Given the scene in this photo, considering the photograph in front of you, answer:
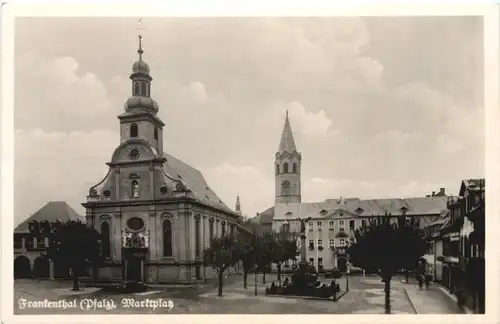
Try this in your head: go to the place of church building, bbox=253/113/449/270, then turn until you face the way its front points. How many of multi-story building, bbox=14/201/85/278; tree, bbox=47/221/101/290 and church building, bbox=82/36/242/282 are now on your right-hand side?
3

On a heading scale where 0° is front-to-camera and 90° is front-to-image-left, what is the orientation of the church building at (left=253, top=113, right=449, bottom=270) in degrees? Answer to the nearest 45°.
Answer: approximately 0°

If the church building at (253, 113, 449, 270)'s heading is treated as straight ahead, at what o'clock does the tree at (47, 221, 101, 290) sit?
The tree is roughly at 1 o'clock from the church building.

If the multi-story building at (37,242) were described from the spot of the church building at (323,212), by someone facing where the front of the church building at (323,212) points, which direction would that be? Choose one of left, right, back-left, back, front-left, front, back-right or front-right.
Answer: right

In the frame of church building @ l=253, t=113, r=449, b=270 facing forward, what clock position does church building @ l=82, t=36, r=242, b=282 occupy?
church building @ l=82, t=36, r=242, b=282 is roughly at 3 o'clock from church building @ l=253, t=113, r=449, b=270.
